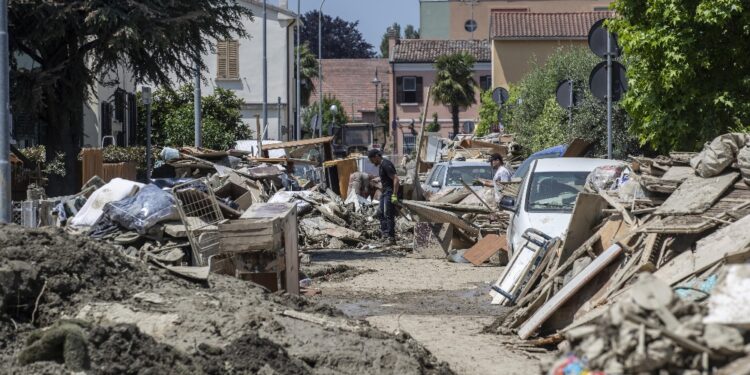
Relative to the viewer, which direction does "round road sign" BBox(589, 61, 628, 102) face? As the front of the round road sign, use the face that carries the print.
away from the camera

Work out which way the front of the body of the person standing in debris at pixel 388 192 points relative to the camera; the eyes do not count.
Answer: to the viewer's left

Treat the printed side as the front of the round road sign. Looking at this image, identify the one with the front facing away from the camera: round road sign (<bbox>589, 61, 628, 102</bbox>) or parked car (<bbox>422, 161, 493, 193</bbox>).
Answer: the round road sign

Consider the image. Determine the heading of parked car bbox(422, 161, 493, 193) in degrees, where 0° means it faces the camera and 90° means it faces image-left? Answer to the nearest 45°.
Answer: approximately 45°

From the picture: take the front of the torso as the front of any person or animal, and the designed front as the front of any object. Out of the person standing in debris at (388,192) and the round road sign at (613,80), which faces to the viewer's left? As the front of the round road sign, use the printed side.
the person standing in debris

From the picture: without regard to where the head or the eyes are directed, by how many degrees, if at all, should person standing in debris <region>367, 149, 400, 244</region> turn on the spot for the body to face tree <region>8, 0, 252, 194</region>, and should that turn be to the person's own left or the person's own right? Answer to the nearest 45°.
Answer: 0° — they already face it

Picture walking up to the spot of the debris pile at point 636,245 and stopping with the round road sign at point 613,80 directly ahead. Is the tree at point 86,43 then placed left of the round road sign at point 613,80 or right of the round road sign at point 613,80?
left
